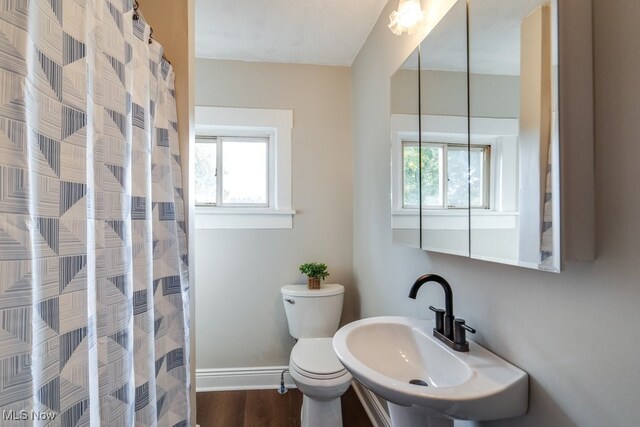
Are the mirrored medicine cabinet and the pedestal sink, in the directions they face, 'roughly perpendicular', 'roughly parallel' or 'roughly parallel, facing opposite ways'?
roughly parallel

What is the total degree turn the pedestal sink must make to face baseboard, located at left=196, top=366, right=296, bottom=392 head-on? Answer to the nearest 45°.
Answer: approximately 90° to its right

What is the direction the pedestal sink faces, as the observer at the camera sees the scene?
facing the viewer and to the left of the viewer

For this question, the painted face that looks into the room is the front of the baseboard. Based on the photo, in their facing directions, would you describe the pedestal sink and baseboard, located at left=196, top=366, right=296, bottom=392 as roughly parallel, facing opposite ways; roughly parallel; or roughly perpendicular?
roughly perpendicular

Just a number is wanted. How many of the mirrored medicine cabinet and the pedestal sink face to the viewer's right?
0

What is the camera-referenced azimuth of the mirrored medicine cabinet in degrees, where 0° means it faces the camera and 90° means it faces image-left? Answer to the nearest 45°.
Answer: approximately 45°

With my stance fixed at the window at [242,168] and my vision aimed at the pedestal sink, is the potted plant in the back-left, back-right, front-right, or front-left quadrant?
front-left

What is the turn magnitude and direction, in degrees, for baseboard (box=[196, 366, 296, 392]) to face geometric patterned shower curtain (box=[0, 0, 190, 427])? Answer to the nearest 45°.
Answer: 0° — it already faces it

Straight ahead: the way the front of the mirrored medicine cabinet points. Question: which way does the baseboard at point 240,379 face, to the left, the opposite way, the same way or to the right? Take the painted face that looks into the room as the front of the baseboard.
to the left

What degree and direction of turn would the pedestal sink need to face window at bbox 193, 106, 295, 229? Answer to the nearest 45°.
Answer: approximately 90° to its right

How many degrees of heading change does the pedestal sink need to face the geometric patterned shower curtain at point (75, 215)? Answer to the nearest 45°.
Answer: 0° — it already faces it

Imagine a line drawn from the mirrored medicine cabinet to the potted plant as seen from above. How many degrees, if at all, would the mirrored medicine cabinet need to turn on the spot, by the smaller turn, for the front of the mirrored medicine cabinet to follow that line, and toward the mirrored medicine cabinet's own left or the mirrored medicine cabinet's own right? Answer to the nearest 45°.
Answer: approximately 90° to the mirrored medicine cabinet's own right

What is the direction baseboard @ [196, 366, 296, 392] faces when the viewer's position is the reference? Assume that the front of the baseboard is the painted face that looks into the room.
facing the viewer
